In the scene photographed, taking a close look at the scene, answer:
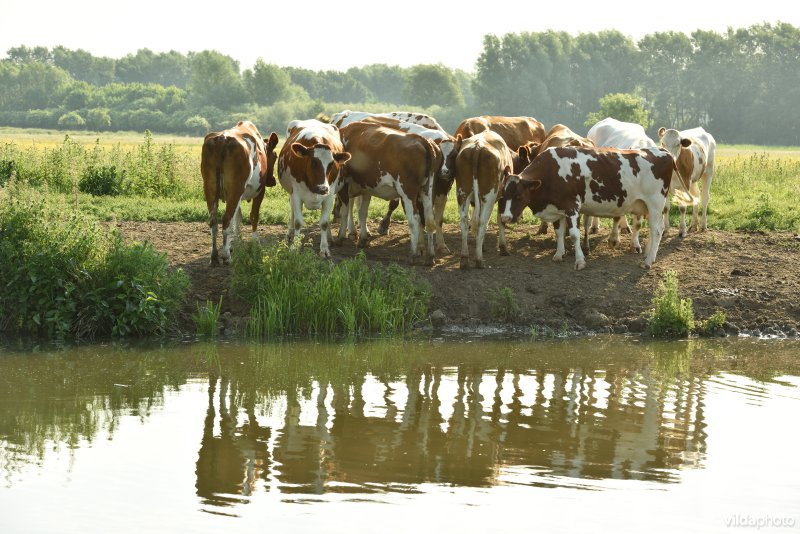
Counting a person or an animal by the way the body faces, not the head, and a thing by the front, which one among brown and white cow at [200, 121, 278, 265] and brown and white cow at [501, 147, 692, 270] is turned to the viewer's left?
brown and white cow at [501, 147, 692, 270]

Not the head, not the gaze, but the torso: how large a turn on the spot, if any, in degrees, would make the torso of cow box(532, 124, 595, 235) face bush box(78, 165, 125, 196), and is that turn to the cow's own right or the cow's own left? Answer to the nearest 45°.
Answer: approximately 45° to the cow's own right

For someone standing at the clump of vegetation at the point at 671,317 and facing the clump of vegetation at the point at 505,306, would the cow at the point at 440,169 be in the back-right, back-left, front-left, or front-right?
front-right

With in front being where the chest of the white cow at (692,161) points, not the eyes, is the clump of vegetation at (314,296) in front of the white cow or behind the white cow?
in front

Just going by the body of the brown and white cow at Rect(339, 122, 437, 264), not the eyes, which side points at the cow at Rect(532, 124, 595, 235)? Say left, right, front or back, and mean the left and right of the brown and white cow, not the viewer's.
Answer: right

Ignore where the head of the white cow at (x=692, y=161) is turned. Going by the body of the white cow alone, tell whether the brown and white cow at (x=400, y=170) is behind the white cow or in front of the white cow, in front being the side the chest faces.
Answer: in front

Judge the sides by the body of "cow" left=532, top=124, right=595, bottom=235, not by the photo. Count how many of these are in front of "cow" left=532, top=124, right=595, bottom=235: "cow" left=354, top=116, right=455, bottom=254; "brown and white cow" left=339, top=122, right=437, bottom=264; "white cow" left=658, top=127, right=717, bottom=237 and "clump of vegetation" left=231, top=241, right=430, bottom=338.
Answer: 3

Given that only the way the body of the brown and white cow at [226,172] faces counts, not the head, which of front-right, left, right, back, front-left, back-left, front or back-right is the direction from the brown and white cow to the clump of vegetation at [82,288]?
back

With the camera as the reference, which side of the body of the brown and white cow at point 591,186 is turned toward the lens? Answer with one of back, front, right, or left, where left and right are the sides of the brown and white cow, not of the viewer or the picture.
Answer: left

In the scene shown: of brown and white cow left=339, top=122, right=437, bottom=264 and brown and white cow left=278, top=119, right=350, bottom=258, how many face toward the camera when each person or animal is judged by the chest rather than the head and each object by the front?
1

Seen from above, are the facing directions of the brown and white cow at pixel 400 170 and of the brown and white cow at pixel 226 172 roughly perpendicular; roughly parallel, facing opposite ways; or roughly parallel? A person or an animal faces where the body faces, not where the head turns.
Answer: roughly perpendicular

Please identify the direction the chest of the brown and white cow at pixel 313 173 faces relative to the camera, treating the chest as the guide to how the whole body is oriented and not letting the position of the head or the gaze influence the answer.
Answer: toward the camera

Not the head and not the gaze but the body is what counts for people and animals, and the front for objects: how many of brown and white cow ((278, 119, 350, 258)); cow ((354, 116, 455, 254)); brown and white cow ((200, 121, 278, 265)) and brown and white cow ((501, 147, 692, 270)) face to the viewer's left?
1

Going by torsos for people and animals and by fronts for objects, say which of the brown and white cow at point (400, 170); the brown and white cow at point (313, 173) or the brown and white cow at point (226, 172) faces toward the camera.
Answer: the brown and white cow at point (313, 173)

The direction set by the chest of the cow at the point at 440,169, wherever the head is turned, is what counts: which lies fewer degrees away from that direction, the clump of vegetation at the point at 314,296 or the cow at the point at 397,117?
the clump of vegetation
